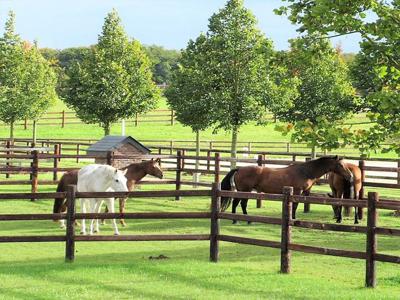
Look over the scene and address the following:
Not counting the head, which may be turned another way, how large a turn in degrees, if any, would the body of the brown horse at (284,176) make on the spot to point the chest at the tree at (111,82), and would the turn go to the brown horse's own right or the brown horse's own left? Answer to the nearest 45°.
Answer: approximately 135° to the brown horse's own left

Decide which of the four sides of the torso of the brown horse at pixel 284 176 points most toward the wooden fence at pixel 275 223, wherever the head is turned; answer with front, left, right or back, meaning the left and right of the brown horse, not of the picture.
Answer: right

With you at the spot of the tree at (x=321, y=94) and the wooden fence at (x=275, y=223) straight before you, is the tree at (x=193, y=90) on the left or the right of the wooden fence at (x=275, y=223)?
right

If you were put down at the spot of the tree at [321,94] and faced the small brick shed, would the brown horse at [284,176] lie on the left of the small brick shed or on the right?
left

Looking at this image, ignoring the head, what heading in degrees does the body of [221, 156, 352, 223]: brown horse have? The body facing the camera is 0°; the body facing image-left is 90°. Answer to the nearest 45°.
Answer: approximately 270°

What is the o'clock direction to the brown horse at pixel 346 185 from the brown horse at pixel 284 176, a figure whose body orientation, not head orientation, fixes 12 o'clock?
the brown horse at pixel 346 185 is roughly at 11 o'clock from the brown horse at pixel 284 176.

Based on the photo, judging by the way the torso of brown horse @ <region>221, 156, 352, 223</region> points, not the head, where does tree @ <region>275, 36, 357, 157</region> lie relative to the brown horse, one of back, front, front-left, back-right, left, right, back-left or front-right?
left
